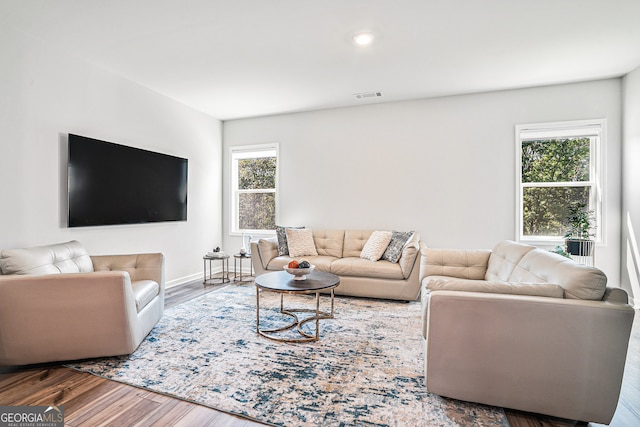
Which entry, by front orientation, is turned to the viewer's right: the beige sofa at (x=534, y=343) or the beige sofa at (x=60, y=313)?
the beige sofa at (x=60, y=313)

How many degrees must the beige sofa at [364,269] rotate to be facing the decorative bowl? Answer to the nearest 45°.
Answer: approximately 45° to its right

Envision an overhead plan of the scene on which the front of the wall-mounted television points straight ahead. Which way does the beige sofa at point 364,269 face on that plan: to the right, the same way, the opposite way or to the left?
to the right

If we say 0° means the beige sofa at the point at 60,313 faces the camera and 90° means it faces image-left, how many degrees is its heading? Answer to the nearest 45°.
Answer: approximately 270°

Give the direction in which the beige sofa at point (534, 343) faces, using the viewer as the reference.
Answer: facing to the left of the viewer

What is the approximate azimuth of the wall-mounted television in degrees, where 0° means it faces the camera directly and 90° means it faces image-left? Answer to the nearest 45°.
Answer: approximately 315°

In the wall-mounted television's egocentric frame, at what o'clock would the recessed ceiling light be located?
The recessed ceiling light is roughly at 12 o'clock from the wall-mounted television.

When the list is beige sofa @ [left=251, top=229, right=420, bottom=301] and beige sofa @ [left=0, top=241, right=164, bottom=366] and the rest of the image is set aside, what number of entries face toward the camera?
1

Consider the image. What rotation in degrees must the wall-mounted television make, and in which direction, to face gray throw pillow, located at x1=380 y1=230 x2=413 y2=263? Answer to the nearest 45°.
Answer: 0° — it already faces it

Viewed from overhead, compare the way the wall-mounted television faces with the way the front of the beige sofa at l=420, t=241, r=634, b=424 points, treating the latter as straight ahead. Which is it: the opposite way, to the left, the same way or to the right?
the opposite way

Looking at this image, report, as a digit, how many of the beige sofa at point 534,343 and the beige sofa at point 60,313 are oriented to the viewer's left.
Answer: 1
